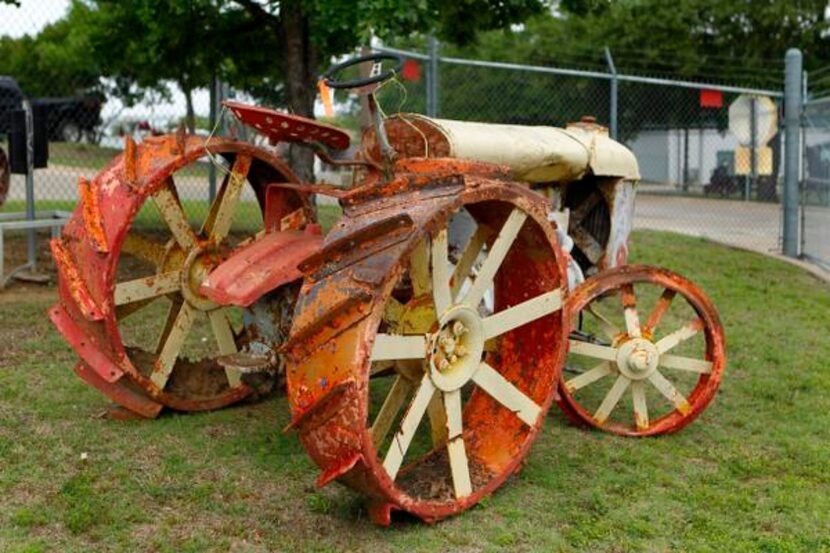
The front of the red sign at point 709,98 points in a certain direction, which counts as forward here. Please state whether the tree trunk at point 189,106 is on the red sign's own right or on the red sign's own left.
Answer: on the red sign's own right

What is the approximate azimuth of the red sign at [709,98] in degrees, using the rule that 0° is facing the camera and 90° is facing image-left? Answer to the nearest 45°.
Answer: approximately 0°

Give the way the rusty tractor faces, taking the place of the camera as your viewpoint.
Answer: facing away from the viewer and to the right of the viewer

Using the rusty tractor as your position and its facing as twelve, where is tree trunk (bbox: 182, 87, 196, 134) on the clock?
The tree trunk is roughly at 10 o'clock from the rusty tractor.

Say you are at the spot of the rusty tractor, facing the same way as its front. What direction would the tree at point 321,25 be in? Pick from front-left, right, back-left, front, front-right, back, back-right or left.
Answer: front-left

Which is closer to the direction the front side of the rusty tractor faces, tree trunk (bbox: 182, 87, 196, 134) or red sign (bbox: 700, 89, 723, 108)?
the red sign

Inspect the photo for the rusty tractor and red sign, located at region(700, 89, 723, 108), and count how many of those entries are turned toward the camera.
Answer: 1

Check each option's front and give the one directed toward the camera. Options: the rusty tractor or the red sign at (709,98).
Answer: the red sign

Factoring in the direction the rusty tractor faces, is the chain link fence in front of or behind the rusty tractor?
in front

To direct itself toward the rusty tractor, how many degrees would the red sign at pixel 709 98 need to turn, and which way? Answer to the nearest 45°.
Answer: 0° — it already faces it

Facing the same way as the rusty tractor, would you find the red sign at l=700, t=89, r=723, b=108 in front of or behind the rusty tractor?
in front
